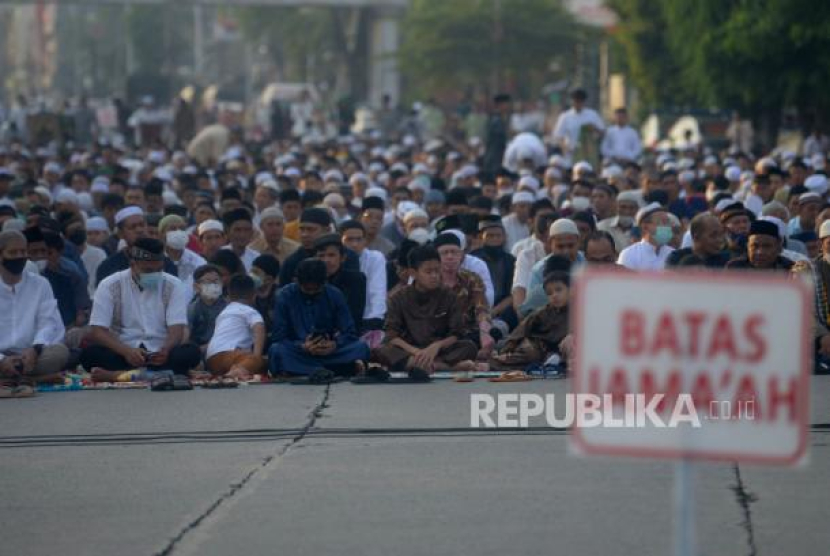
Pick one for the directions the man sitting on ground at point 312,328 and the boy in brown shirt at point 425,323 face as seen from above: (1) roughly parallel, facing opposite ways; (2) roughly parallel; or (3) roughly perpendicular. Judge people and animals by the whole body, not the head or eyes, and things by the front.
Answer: roughly parallel

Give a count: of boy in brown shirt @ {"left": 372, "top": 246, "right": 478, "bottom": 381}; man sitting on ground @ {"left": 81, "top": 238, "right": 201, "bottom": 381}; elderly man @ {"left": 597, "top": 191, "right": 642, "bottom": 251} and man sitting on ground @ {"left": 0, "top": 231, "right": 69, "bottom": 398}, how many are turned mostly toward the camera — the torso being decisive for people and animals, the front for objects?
4

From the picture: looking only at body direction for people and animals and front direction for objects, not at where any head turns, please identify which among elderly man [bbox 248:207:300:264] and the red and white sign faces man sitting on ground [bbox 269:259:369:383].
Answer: the elderly man

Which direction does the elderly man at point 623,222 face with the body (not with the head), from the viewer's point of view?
toward the camera

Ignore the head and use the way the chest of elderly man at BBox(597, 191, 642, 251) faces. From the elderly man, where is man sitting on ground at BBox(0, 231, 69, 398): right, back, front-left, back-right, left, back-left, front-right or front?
front-right

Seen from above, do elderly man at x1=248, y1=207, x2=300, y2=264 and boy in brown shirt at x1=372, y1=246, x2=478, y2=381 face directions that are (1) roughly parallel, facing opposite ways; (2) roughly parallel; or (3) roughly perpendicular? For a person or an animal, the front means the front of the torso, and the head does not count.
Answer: roughly parallel

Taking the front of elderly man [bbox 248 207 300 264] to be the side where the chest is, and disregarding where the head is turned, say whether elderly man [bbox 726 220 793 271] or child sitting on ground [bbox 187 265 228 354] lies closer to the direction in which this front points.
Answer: the child sitting on ground

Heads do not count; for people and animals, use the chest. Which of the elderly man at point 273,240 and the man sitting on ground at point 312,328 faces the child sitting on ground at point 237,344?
the elderly man

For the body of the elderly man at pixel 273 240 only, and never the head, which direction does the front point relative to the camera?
toward the camera

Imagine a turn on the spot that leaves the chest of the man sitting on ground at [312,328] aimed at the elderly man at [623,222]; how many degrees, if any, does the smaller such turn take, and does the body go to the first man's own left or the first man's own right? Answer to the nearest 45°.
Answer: approximately 135° to the first man's own left

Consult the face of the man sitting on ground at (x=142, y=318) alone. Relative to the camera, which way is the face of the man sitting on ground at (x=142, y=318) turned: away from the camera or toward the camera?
toward the camera

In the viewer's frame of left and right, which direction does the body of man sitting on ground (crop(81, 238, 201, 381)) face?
facing the viewer

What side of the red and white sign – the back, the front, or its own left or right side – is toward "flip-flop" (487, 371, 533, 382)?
back
